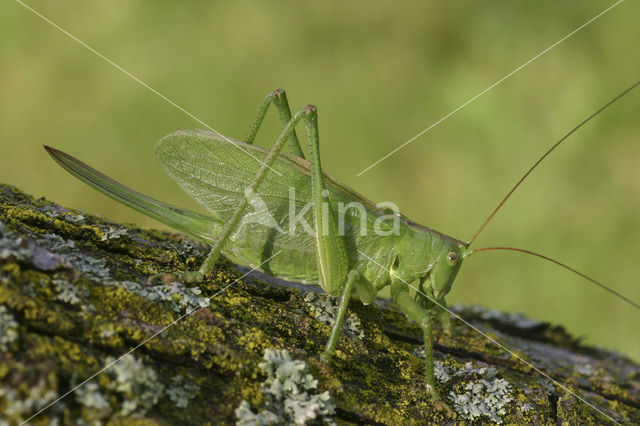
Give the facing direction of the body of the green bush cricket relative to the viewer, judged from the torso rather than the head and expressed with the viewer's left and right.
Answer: facing to the right of the viewer
